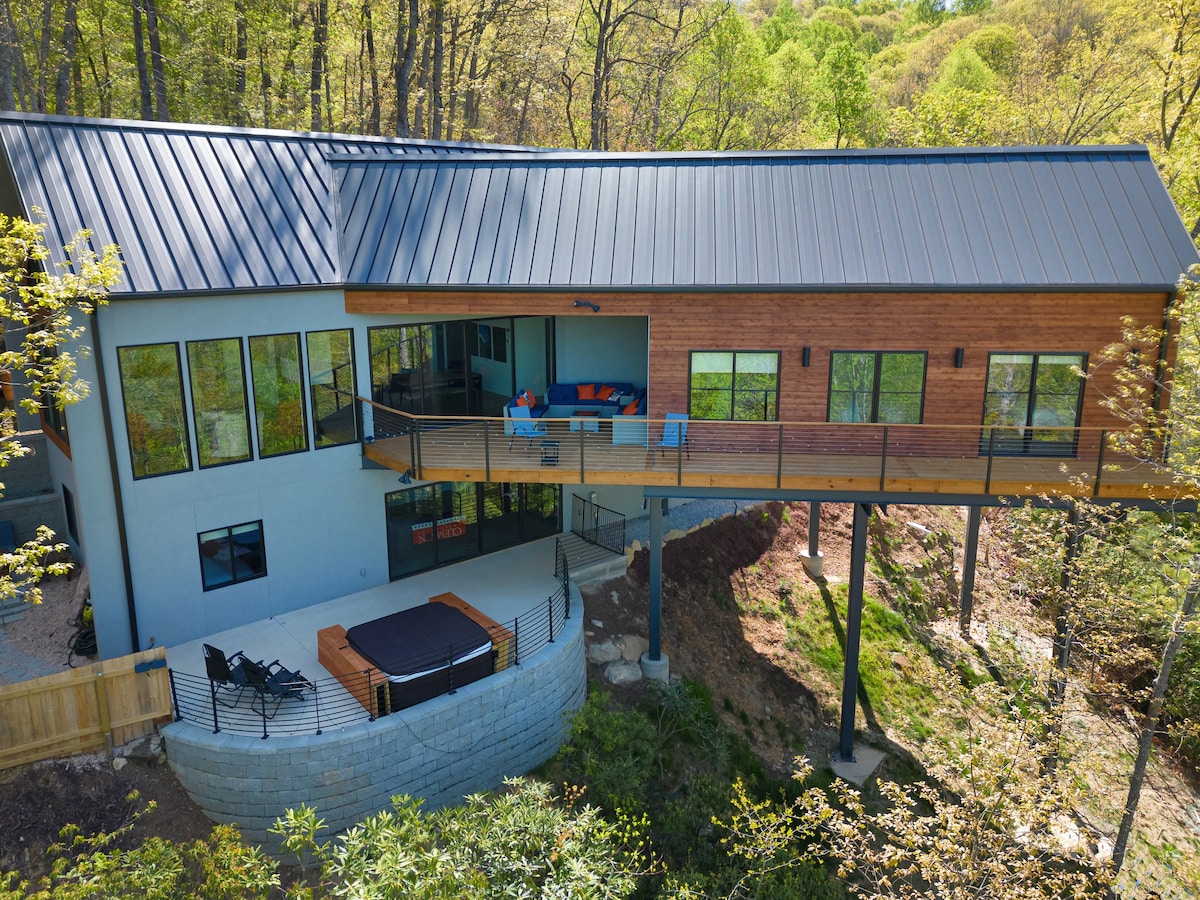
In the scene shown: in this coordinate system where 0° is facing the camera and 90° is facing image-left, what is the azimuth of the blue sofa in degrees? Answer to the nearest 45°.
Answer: approximately 0°

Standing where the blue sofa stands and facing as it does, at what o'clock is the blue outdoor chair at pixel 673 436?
The blue outdoor chair is roughly at 11 o'clock from the blue sofa.

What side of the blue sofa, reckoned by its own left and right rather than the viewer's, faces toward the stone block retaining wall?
front

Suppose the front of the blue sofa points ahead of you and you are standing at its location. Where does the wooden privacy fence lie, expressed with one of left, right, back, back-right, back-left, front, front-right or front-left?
front-right

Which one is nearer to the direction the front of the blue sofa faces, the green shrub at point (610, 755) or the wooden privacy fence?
the green shrub

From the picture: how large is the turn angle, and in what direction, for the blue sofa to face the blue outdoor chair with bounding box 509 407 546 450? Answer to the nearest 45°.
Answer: approximately 45° to its right

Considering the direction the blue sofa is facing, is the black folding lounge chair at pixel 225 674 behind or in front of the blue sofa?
in front

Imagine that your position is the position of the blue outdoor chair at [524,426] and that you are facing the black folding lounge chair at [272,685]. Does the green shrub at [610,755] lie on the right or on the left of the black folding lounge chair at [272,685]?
left

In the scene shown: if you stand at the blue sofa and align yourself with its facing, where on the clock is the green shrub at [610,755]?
The green shrub is roughly at 12 o'clock from the blue sofa.

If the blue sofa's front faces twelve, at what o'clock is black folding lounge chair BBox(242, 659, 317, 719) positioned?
The black folding lounge chair is roughly at 1 o'clock from the blue sofa.
